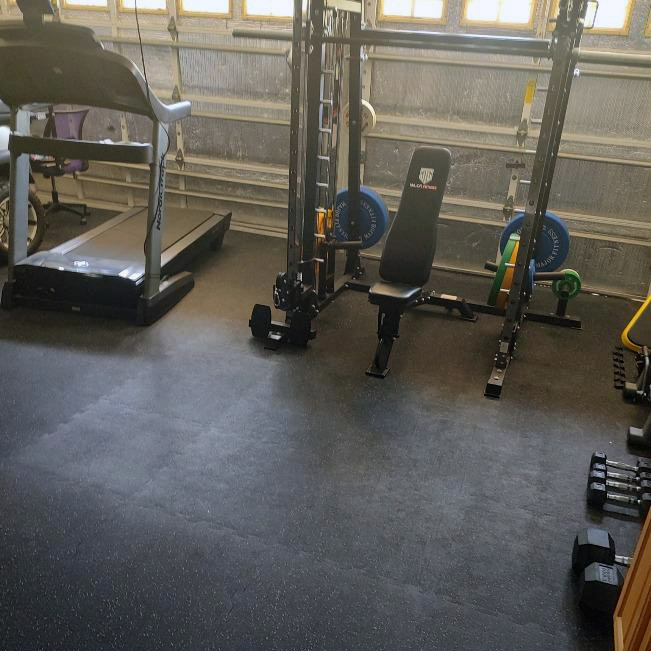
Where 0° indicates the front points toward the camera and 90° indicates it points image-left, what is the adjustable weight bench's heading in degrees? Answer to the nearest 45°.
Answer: approximately 45°

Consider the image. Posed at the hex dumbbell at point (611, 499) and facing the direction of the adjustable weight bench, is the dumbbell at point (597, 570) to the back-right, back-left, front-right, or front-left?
back-left

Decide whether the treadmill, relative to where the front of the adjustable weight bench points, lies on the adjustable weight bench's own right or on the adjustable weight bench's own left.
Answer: on the adjustable weight bench's own right

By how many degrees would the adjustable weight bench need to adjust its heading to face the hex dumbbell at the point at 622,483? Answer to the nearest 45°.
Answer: approximately 90° to its left

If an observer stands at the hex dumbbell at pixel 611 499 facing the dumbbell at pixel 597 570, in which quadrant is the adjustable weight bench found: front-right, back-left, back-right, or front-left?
back-right

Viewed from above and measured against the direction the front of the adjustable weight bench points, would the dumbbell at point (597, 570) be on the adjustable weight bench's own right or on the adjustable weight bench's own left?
on the adjustable weight bench's own left
